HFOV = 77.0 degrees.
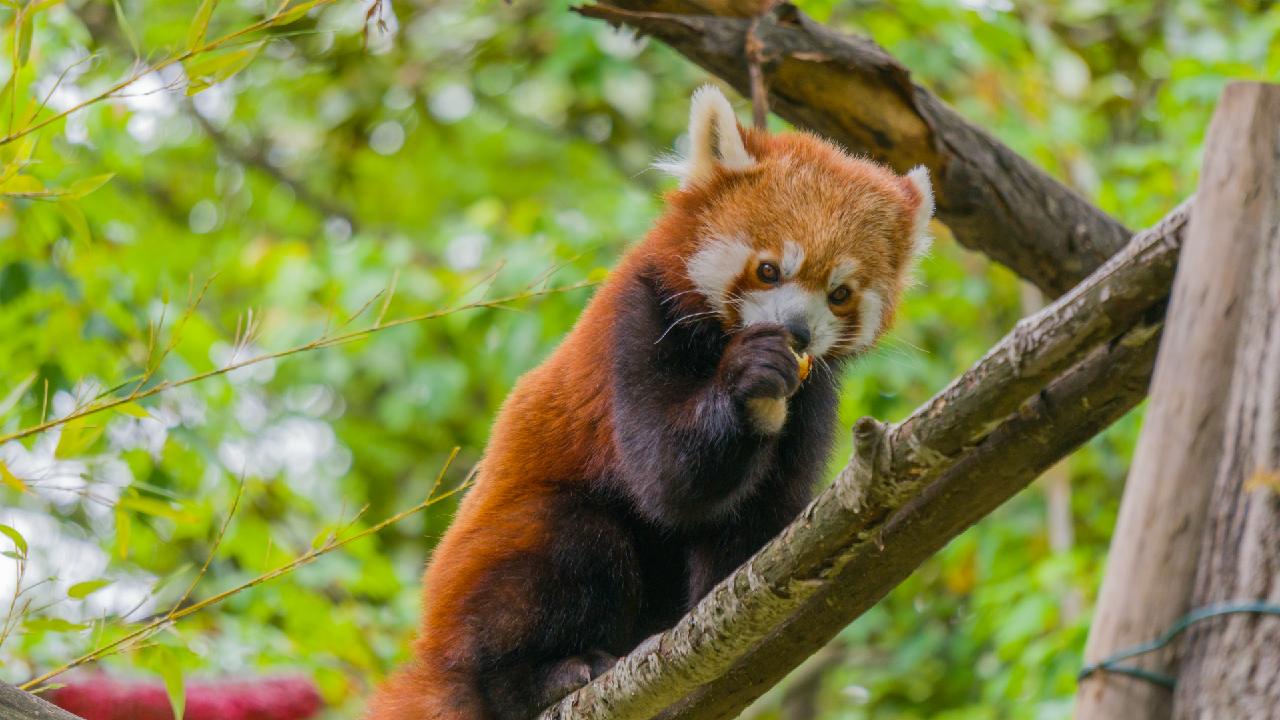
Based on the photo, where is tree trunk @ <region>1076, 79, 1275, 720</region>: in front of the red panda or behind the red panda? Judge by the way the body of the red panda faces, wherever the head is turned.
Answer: in front

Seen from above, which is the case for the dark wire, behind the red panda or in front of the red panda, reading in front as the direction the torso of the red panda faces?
in front

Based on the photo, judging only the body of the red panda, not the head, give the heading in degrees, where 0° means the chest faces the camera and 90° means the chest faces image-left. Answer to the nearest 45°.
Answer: approximately 315°
